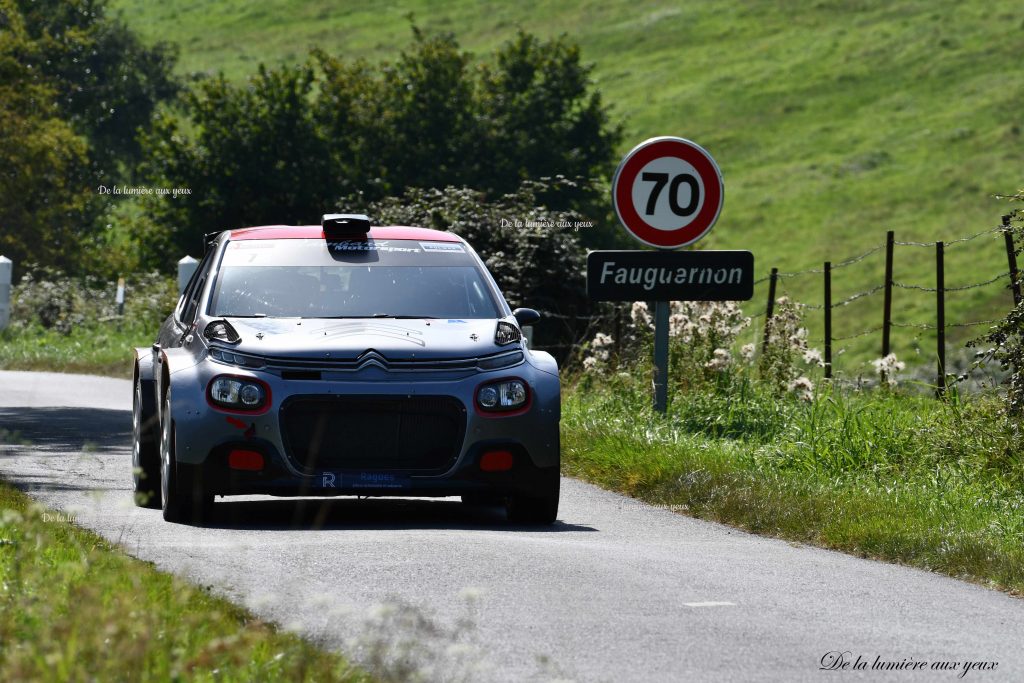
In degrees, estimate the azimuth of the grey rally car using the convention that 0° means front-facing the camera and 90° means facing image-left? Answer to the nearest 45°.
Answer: approximately 0°

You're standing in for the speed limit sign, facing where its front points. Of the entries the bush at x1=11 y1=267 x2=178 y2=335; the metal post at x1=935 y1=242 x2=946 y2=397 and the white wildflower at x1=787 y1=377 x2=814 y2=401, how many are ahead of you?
0

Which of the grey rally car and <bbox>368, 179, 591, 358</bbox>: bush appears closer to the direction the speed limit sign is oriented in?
the grey rally car

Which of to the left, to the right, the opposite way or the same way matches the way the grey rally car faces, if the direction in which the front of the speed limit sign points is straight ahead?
the same way

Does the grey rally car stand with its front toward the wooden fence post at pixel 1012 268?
no

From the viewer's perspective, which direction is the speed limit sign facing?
toward the camera

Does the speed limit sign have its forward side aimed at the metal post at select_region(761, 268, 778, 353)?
no

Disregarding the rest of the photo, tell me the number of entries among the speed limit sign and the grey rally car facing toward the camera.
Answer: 2

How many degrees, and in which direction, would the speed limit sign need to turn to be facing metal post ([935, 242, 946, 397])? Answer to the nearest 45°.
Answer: approximately 135° to its left

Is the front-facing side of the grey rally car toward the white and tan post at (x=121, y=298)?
no

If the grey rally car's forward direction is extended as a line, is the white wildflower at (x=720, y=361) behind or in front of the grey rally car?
behind

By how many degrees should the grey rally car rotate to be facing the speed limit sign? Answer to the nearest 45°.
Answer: approximately 135° to its left

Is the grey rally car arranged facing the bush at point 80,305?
no
